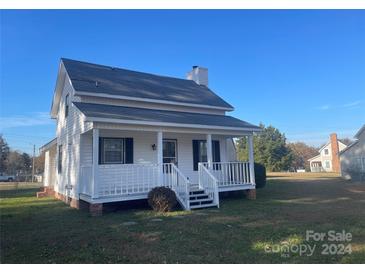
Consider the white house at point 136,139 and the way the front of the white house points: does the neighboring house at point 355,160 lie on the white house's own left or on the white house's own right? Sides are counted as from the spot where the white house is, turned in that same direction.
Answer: on the white house's own left

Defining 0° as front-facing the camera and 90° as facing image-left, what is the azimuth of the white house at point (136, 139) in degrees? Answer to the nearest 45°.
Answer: approximately 315°
